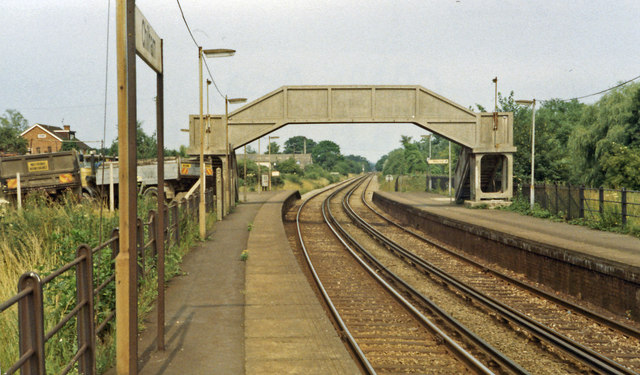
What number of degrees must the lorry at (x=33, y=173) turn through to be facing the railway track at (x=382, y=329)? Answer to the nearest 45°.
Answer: approximately 180°

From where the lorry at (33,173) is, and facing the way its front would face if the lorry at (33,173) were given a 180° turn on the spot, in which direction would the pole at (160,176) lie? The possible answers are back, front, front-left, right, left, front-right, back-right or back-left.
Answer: front

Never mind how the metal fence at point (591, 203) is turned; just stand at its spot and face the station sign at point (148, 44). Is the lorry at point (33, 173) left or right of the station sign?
right

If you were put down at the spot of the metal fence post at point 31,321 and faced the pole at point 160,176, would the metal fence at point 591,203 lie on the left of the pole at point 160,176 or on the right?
right

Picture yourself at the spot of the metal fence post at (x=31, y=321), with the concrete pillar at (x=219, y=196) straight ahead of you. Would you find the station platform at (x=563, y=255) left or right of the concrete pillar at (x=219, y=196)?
right

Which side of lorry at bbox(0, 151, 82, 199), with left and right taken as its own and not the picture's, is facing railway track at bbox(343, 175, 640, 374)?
back

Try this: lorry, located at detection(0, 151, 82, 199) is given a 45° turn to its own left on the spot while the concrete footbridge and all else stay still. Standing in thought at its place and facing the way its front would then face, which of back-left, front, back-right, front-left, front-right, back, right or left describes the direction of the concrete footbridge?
back-right

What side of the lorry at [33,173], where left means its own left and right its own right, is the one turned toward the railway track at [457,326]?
back

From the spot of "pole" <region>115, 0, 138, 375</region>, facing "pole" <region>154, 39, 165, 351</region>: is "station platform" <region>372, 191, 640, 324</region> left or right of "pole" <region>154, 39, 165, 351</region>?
right

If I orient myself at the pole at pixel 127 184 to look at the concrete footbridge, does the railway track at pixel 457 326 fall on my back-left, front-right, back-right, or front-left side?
front-right
